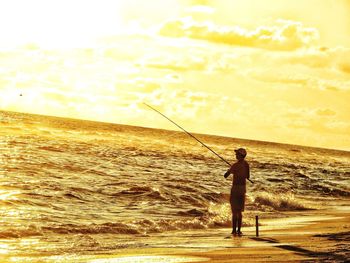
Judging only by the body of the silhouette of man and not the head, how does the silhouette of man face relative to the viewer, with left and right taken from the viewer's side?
facing away from the viewer and to the left of the viewer
